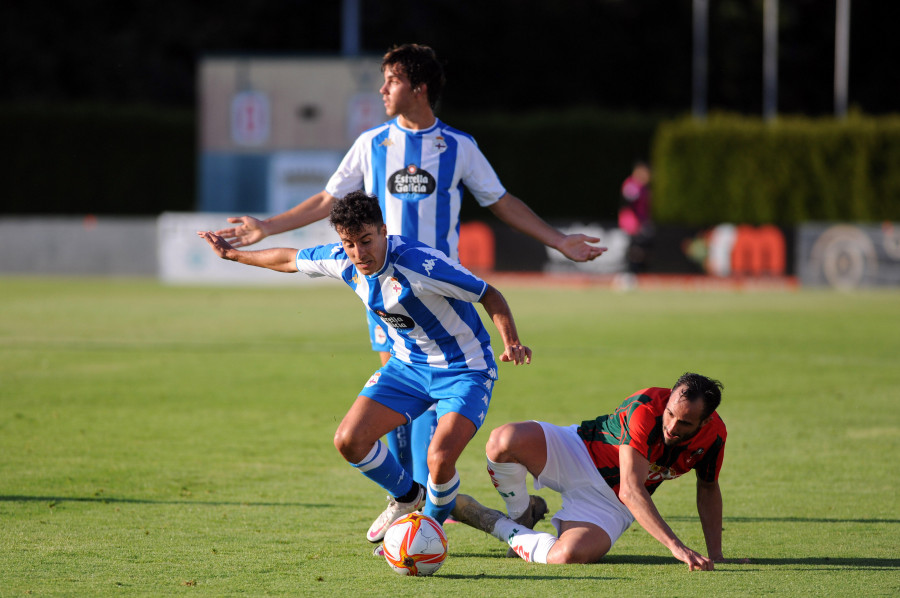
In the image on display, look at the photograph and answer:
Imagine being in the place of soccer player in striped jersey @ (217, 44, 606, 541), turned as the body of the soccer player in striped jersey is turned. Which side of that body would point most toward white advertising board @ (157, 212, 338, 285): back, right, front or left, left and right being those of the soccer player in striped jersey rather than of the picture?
back

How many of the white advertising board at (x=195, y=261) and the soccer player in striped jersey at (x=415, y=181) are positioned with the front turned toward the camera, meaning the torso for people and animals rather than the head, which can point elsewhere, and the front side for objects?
2

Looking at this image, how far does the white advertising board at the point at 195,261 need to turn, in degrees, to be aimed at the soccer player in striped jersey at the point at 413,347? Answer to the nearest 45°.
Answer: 0° — it already faces them

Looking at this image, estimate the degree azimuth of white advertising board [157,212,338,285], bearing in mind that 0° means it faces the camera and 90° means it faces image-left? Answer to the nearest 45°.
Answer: approximately 0°

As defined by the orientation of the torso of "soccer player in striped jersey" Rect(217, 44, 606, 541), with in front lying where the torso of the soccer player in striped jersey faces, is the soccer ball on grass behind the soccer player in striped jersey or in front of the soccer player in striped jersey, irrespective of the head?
in front

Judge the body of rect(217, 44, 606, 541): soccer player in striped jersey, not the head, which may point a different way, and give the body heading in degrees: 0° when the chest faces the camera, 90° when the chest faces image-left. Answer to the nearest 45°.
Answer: approximately 0°

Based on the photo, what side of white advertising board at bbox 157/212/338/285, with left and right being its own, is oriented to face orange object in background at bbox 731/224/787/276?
left

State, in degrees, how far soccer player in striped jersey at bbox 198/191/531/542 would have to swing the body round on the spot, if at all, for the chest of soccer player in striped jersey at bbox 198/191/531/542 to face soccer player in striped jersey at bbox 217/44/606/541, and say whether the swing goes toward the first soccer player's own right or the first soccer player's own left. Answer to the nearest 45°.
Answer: approximately 135° to the first soccer player's own right

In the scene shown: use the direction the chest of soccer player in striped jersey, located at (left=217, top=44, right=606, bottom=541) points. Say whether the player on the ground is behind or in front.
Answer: in front

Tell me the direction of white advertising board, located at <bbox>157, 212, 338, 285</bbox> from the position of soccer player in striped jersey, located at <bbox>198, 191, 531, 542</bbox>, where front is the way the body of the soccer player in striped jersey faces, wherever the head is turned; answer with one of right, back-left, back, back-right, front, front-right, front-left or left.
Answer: back-right
